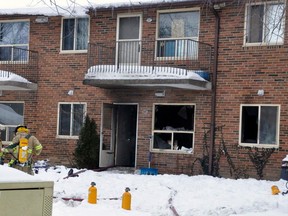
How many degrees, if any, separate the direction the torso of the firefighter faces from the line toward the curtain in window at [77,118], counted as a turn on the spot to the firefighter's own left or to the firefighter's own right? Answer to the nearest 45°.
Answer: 0° — they already face it
